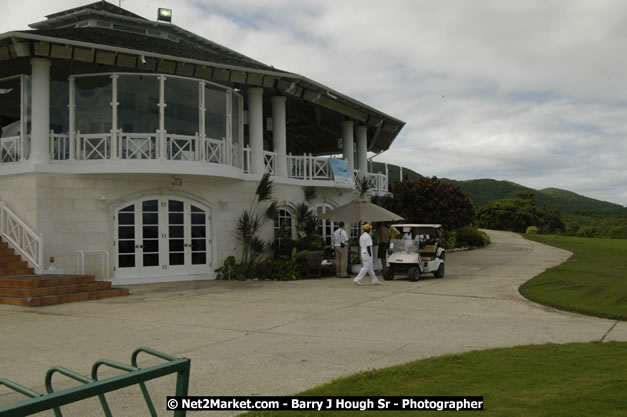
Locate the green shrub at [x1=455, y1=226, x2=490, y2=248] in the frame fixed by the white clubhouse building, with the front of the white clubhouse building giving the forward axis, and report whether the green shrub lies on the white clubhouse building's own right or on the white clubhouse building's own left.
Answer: on the white clubhouse building's own left

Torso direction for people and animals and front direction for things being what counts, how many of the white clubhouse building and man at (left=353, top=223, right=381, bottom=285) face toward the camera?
1

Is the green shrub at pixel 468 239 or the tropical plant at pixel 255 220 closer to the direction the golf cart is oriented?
the tropical plant

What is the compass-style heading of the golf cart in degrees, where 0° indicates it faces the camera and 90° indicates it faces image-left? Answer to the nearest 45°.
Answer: approximately 45°

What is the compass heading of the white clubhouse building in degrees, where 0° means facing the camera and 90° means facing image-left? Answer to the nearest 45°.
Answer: approximately 0°

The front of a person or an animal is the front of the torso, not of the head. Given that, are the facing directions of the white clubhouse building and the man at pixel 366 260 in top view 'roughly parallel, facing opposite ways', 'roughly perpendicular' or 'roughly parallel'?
roughly perpendicular

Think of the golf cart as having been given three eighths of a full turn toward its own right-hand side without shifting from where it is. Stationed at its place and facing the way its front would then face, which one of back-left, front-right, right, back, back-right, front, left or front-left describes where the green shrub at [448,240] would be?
front
